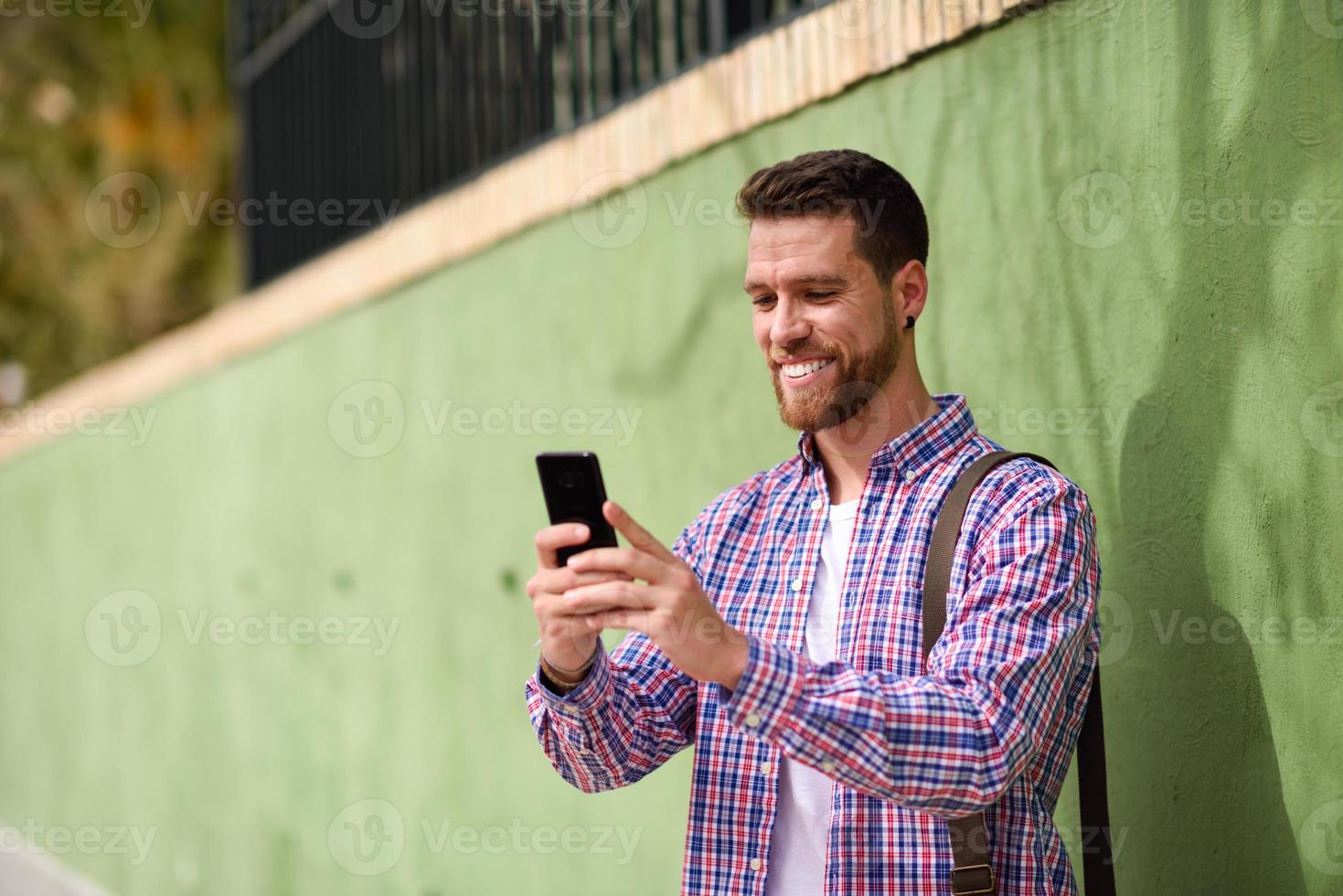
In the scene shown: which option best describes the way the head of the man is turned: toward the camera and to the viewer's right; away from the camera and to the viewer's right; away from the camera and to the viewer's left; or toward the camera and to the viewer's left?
toward the camera and to the viewer's left

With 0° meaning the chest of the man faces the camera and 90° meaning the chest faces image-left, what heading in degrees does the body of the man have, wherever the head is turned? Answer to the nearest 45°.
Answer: approximately 45°

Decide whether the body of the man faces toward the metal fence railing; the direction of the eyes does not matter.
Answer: no
